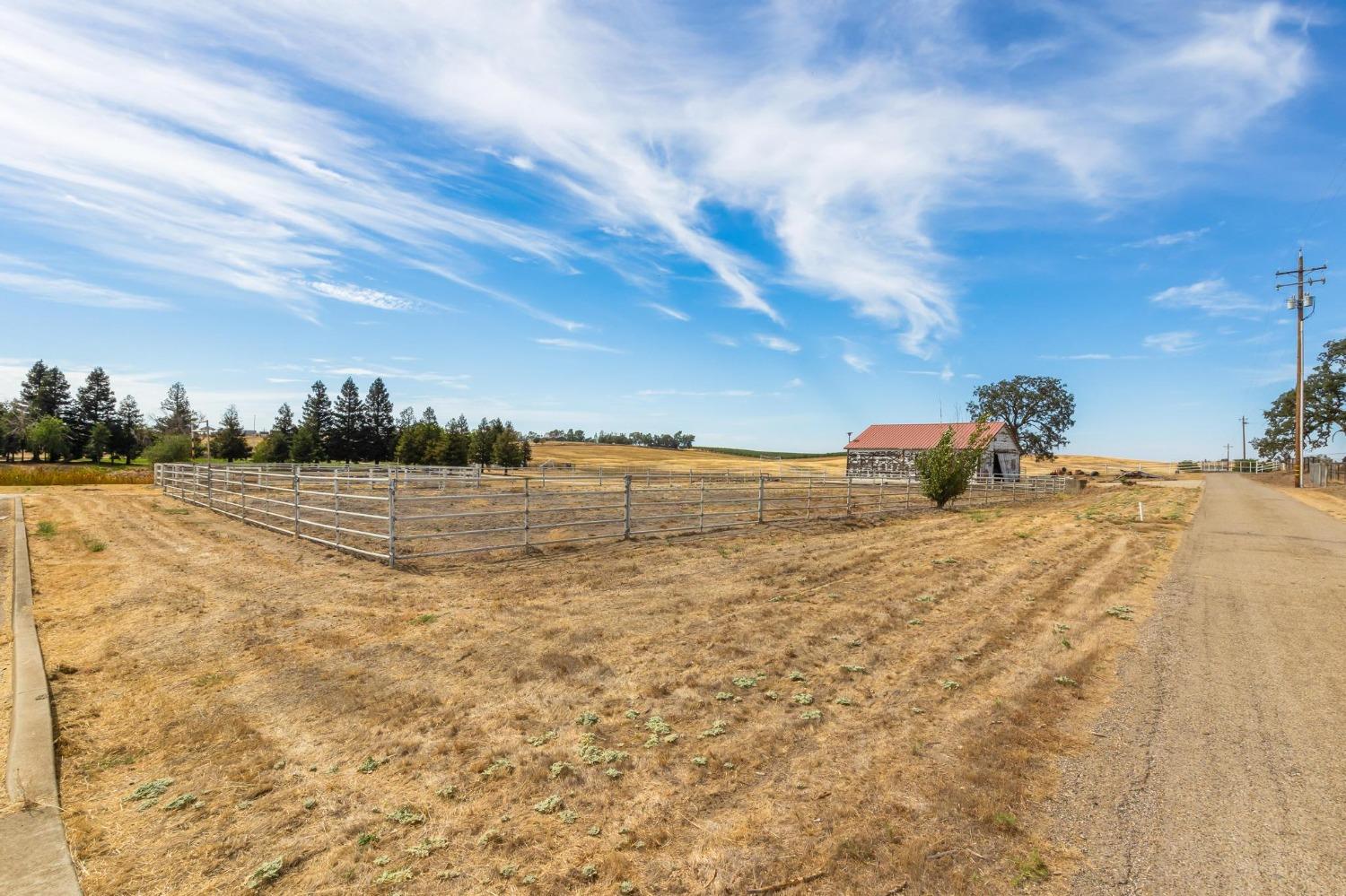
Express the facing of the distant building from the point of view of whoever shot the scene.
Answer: facing the viewer and to the right of the viewer

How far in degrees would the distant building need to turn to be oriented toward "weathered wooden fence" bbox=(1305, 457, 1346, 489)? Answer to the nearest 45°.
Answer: approximately 45° to its left

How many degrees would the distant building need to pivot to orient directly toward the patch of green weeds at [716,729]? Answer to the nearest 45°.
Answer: approximately 45° to its right

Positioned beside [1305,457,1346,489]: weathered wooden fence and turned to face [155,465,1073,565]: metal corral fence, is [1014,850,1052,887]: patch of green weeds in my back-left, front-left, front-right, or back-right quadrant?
front-left

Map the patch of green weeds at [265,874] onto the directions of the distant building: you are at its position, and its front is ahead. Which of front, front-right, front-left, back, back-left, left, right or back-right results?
front-right

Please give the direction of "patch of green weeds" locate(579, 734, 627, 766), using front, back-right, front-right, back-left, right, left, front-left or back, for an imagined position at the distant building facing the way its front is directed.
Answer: front-right

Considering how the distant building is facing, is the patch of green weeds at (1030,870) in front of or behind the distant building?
in front

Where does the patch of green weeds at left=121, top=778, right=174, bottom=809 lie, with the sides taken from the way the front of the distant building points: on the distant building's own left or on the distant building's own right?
on the distant building's own right
